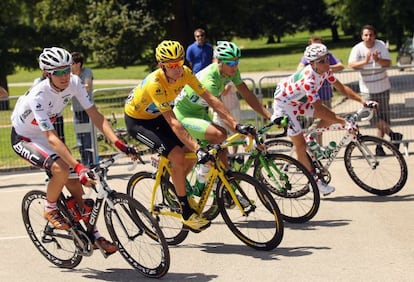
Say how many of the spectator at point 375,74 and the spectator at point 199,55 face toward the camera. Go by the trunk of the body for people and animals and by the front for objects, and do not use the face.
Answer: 2

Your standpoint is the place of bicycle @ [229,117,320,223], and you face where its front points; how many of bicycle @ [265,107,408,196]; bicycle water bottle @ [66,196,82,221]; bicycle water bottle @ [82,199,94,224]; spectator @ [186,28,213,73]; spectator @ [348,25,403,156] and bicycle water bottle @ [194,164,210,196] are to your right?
3

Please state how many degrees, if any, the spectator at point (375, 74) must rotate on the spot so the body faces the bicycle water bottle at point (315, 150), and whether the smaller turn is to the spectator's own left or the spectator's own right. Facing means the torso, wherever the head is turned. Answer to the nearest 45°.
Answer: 0° — they already face it

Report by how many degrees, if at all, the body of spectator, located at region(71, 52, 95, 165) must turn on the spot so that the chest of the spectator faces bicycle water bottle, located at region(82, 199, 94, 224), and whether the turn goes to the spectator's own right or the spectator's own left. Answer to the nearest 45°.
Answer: approximately 45° to the spectator's own left
